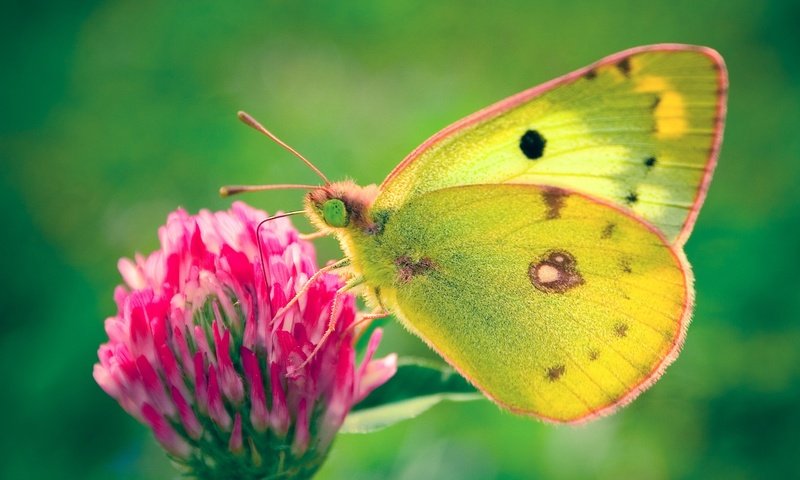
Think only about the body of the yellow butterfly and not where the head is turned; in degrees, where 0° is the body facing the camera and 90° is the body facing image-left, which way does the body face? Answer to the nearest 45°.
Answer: approximately 90°

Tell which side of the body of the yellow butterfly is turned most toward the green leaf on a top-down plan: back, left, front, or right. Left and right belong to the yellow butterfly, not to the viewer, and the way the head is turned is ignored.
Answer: front
